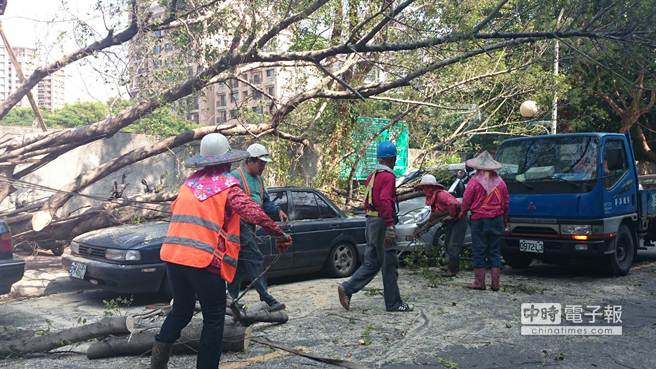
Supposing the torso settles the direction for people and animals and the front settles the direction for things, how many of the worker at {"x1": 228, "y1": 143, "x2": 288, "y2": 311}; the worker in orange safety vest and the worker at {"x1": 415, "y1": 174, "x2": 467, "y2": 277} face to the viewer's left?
1

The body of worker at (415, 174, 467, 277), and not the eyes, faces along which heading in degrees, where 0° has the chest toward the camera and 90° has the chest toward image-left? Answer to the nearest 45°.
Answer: approximately 90°

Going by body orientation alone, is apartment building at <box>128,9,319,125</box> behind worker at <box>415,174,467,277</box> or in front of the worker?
in front

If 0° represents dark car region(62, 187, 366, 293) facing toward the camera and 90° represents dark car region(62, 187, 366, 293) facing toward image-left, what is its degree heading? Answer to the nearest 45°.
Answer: approximately 45°

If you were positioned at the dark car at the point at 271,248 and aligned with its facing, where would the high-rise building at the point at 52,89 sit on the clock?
The high-rise building is roughly at 3 o'clock from the dark car.

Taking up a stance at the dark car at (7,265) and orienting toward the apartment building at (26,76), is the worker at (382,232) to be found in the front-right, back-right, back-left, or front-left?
back-right

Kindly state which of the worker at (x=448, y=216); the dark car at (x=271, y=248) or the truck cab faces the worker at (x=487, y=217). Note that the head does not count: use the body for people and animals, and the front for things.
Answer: the truck cab

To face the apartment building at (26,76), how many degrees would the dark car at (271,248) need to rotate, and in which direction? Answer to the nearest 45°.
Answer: approximately 90° to its right

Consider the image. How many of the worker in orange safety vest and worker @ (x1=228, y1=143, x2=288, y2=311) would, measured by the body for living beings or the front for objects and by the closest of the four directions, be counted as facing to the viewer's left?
0

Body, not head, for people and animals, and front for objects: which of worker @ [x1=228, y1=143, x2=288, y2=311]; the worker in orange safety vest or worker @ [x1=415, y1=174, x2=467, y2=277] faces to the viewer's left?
worker @ [x1=415, y1=174, x2=467, y2=277]

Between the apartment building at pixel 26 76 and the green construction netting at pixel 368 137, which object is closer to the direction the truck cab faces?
the apartment building

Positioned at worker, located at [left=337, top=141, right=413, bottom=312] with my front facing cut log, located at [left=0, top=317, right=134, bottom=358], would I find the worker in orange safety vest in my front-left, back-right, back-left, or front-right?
front-left
